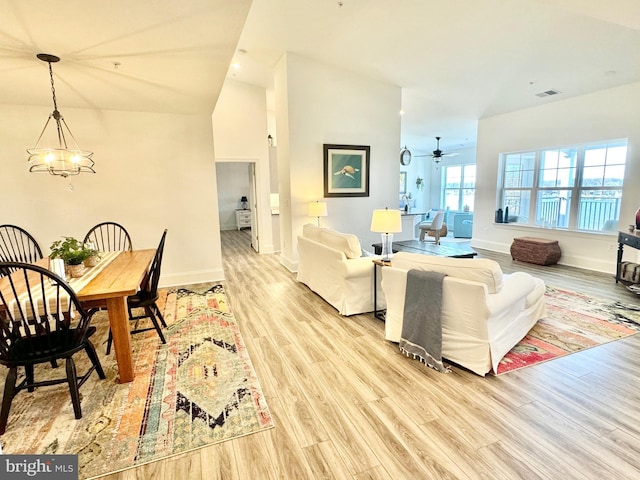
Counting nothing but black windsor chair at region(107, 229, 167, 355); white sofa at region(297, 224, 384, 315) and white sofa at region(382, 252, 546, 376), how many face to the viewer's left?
1

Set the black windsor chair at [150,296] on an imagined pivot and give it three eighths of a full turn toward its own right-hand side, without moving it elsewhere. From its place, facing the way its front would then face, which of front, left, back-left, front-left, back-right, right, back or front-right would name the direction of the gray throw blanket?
right

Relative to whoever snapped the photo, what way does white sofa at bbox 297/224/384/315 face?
facing away from the viewer and to the right of the viewer

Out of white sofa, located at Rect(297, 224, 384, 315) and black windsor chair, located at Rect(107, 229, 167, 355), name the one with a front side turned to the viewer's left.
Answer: the black windsor chair

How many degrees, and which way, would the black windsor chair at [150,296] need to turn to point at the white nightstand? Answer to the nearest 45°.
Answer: approximately 135° to its right

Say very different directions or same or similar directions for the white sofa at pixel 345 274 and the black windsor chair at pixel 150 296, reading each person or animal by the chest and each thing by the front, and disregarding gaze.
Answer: very different directions

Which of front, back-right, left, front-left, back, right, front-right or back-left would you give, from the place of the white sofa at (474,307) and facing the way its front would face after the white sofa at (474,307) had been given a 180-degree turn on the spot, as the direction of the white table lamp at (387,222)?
right

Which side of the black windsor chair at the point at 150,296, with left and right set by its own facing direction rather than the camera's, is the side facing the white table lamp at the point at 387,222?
back

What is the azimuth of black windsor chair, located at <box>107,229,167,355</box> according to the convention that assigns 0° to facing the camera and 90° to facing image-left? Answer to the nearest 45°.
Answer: approximately 90°

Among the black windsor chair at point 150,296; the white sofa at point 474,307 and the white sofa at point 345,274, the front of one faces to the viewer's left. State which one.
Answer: the black windsor chair

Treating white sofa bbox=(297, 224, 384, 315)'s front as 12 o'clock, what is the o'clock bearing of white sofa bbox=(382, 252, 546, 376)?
white sofa bbox=(382, 252, 546, 376) is roughly at 3 o'clock from white sofa bbox=(297, 224, 384, 315).

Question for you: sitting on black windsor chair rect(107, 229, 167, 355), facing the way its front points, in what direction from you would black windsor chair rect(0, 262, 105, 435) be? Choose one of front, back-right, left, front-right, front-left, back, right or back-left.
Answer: front-left
